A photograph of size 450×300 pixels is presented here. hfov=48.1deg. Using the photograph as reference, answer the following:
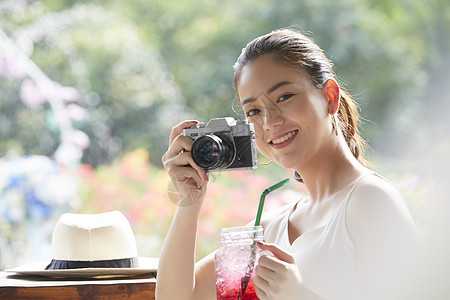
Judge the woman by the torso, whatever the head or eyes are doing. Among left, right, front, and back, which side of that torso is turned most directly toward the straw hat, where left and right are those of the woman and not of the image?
right

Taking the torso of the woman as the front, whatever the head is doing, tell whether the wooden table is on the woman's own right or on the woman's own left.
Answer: on the woman's own right

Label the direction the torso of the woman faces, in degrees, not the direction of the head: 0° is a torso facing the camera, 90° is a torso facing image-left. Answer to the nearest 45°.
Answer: approximately 45°
